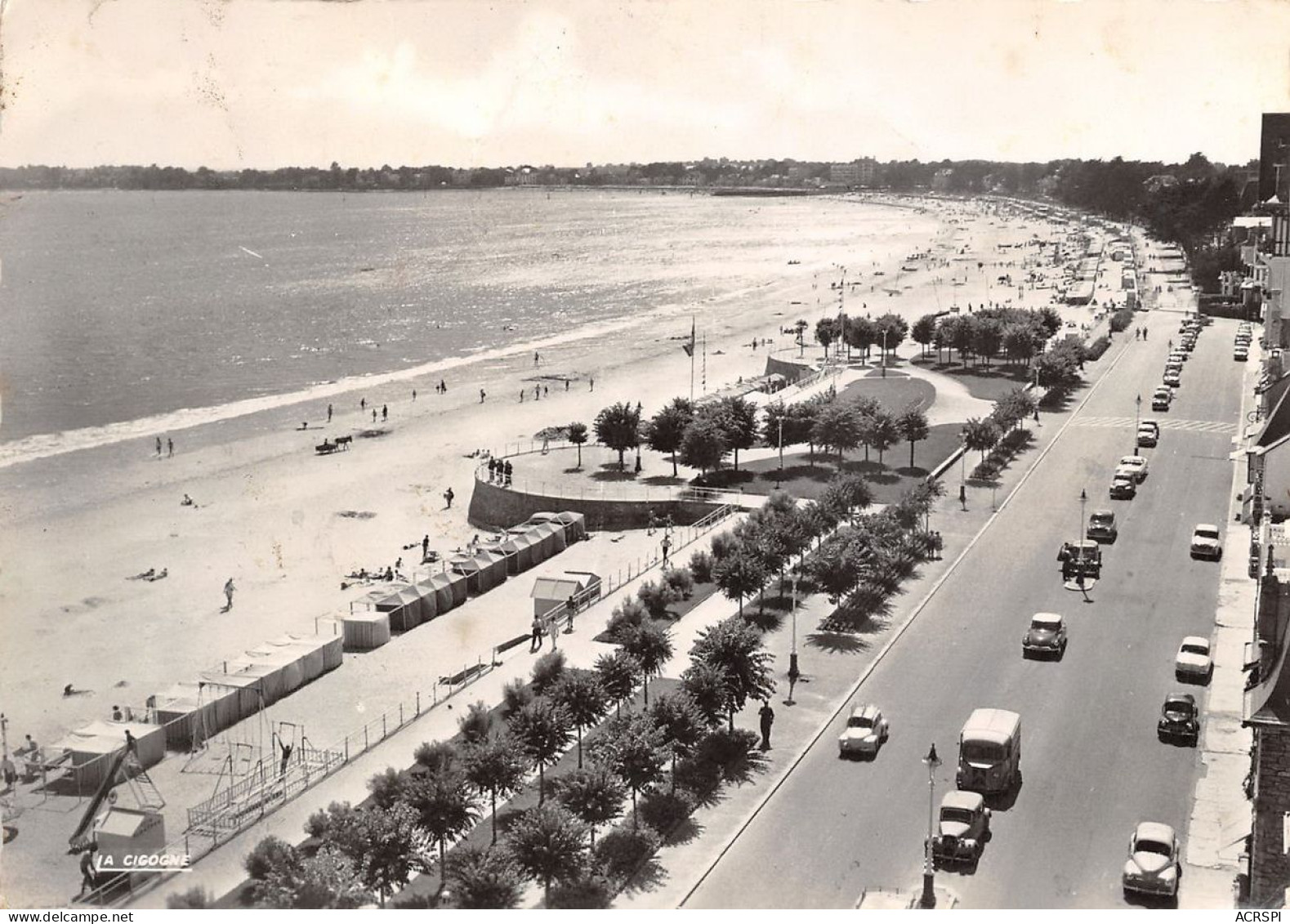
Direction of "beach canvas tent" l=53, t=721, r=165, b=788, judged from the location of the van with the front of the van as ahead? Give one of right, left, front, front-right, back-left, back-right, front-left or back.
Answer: right

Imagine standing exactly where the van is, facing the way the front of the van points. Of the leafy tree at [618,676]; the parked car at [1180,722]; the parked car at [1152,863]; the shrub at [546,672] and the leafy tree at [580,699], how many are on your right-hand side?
3

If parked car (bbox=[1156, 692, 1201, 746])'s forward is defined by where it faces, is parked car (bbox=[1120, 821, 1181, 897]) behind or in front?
in front

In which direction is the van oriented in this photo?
toward the camera

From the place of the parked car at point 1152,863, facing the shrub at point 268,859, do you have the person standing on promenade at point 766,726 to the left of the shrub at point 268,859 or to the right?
right

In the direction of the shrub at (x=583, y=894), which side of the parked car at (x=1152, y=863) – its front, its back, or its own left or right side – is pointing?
right

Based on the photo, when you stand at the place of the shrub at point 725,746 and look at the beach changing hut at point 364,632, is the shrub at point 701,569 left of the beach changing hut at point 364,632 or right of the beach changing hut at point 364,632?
right

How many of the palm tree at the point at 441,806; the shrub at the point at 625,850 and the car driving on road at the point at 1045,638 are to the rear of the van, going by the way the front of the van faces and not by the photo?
1

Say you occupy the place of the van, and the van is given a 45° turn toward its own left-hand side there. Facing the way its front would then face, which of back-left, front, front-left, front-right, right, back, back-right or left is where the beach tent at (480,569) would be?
back

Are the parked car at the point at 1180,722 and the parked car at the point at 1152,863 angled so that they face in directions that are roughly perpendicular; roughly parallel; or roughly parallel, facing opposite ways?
roughly parallel

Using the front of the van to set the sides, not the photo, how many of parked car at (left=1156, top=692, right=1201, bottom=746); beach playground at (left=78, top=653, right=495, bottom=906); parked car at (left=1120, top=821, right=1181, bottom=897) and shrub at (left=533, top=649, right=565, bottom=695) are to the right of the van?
2

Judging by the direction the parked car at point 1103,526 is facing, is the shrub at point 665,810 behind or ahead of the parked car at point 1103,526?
ahead

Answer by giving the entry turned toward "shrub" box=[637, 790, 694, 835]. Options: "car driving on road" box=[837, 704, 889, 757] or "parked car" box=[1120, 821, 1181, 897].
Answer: the car driving on road

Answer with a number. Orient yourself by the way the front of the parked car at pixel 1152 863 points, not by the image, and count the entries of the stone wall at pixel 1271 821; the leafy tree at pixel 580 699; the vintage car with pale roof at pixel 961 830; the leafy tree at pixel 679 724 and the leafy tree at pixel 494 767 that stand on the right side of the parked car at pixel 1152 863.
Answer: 4

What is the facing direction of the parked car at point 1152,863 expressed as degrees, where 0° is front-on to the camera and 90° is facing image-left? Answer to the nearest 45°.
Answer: approximately 0°

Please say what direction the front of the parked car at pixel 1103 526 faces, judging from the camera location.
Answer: facing the viewer
